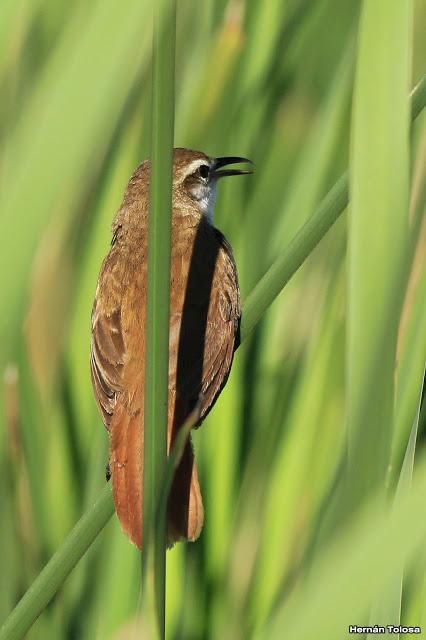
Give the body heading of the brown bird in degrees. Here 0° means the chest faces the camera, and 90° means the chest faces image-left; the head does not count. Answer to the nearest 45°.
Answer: approximately 180°
